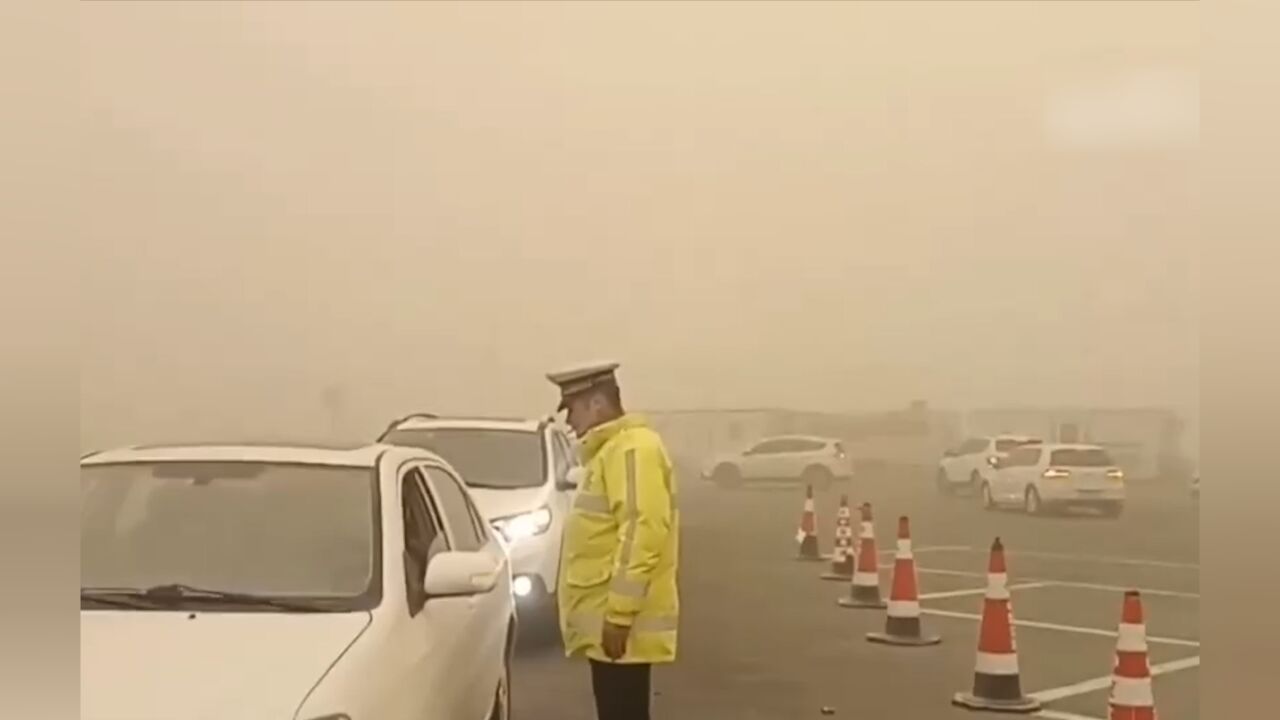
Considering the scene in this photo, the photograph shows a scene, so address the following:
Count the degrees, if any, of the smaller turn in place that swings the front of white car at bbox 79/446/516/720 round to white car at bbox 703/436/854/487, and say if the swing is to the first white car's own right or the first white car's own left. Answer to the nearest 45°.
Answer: approximately 135° to the first white car's own left

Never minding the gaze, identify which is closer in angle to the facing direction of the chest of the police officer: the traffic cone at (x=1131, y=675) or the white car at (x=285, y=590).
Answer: the white car

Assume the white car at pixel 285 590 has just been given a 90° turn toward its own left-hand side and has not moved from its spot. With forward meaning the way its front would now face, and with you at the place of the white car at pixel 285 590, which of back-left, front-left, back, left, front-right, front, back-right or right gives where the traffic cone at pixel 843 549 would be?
front-left

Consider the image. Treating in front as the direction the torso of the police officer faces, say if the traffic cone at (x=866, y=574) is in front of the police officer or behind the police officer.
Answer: behind

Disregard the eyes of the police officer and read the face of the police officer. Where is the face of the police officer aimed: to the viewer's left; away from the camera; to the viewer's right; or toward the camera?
to the viewer's left

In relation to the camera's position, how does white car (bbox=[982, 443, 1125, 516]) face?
facing away from the viewer and to the left of the viewer

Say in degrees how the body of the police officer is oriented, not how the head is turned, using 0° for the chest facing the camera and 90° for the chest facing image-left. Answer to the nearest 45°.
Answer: approximately 90°

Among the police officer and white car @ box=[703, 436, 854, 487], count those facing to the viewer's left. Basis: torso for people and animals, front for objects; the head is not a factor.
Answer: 2

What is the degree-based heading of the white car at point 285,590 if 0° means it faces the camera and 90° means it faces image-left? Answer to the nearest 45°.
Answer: approximately 45°

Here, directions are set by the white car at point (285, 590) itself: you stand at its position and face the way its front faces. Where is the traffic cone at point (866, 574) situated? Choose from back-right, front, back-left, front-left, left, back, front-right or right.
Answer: back-left

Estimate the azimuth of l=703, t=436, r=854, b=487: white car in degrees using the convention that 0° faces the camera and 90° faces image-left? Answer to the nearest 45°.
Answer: approximately 90°
